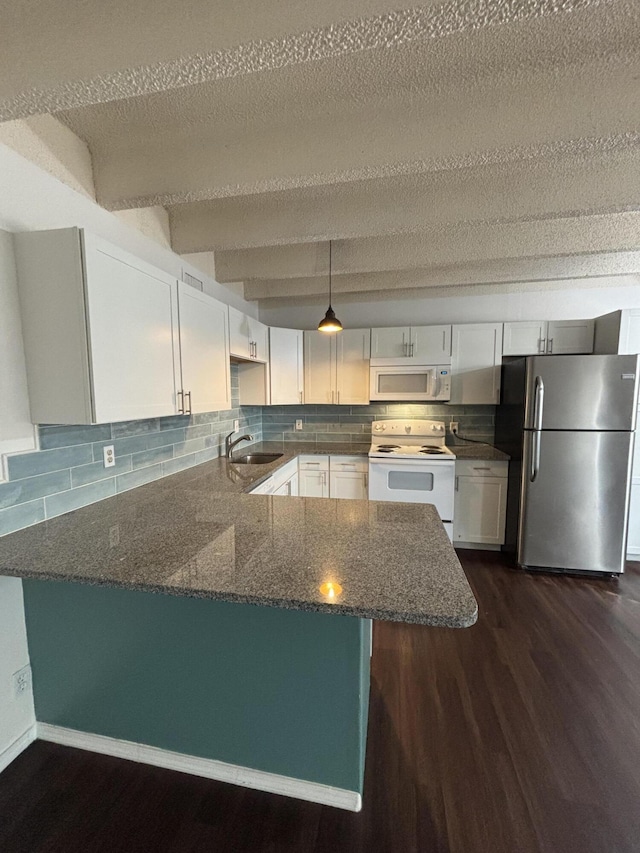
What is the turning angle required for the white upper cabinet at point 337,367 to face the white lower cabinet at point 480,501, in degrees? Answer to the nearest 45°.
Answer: approximately 90° to its left

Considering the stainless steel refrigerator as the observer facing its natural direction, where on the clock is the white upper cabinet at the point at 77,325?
The white upper cabinet is roughly at 1 o'clock from the stainless steel refrigerator.

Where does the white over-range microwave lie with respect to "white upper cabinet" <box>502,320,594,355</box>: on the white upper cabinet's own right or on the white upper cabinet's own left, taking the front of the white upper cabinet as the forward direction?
on the white upper cabinet's own right

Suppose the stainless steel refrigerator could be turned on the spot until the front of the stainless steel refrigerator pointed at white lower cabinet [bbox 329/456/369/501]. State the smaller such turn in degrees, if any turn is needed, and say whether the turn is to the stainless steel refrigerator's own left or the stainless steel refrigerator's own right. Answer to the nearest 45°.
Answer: approximately 90° to the stainless steel refrigerator's own right

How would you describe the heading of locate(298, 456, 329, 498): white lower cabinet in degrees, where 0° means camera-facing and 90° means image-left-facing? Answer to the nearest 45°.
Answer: approximately 0°

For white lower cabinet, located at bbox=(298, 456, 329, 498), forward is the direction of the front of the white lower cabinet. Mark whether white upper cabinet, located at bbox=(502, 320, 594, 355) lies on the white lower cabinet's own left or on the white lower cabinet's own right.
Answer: on the white lower cabinet's own left

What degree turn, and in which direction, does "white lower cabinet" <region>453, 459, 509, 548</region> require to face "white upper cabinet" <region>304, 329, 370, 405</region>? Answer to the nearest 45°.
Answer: approximately 90° to its right
